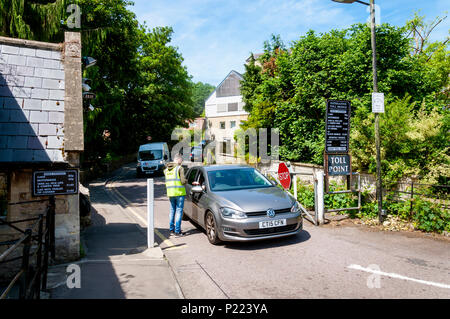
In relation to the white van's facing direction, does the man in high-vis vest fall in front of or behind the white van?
in front

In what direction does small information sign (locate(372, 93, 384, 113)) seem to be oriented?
toward the camera

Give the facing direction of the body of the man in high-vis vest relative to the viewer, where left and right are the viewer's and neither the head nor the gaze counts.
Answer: facing away from the viewer and to the right of the viewer

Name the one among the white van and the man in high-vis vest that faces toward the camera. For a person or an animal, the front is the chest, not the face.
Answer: the white van

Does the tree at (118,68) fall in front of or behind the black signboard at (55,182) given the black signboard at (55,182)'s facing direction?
behind

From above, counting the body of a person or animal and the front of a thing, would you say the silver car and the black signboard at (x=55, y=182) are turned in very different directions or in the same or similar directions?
same or similar directions

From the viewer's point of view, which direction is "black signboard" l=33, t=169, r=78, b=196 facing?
toward the camera

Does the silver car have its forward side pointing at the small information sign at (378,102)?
no

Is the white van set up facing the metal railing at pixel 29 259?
yes

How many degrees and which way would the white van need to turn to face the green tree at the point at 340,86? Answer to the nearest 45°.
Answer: approximately 45° to its left

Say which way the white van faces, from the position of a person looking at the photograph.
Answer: facing the viewer

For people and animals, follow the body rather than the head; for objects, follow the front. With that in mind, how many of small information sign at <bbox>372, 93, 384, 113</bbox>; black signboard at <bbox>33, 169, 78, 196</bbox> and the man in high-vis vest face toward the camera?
2

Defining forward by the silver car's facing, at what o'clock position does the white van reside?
The white van is roughly at 7 o'clock from the silver car.

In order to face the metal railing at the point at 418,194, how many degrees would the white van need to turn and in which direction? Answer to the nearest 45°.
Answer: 0° — it already faces it

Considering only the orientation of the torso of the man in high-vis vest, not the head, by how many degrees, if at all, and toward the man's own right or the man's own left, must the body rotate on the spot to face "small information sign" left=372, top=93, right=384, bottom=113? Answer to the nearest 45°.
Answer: approximately 45° to the man's own right

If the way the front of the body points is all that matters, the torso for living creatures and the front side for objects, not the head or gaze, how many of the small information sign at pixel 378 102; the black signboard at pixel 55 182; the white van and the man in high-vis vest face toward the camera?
3
